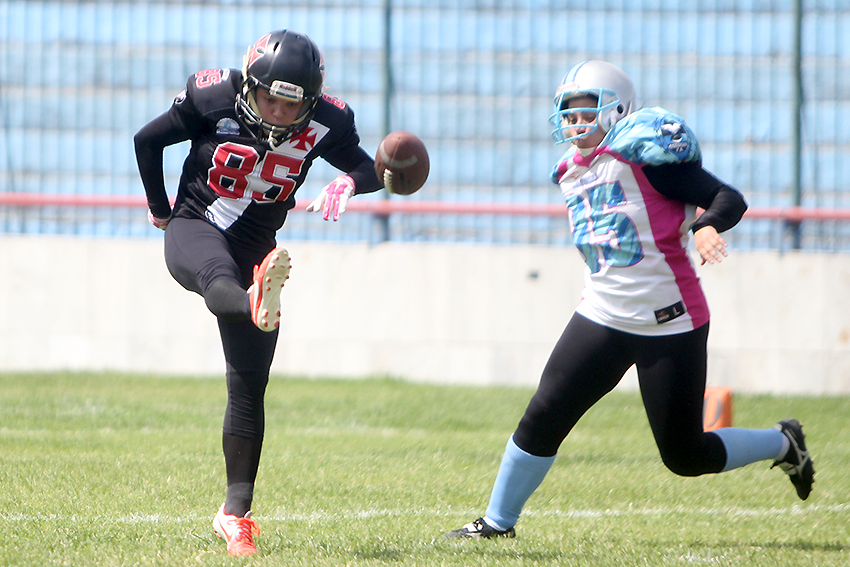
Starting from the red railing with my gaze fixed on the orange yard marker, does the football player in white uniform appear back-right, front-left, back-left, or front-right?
front-right

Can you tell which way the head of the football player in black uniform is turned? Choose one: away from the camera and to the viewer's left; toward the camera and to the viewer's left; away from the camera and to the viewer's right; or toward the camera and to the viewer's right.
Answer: toward the camera and to the viewer's right

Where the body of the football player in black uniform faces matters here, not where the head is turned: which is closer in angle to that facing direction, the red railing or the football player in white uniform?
the football player in white uniform

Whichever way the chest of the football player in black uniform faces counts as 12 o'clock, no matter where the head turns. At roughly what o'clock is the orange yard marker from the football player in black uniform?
The orange yard marker is roughly at 8 o'clock from the football player in black uniform.

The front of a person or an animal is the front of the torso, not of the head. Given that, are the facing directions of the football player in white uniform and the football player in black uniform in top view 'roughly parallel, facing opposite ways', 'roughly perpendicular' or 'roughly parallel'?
roughly perpendicular

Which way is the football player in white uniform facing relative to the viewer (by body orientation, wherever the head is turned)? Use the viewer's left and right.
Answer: facing the viewer and to the left of the viewer

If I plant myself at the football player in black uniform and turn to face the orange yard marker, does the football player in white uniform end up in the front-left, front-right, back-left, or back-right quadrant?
front-right

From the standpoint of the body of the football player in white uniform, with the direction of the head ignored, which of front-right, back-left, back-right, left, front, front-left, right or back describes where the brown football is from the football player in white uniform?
front-right

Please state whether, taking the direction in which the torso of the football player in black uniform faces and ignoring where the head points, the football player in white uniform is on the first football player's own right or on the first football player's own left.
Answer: on the first football player's own left

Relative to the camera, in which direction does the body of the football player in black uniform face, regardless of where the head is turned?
toward the camera

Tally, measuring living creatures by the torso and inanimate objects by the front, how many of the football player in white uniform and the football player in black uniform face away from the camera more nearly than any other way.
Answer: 0

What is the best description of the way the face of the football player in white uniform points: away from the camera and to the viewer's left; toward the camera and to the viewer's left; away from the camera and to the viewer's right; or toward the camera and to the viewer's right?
toward the camera and to the viewer's left

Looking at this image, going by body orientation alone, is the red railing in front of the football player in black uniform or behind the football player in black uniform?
behind
